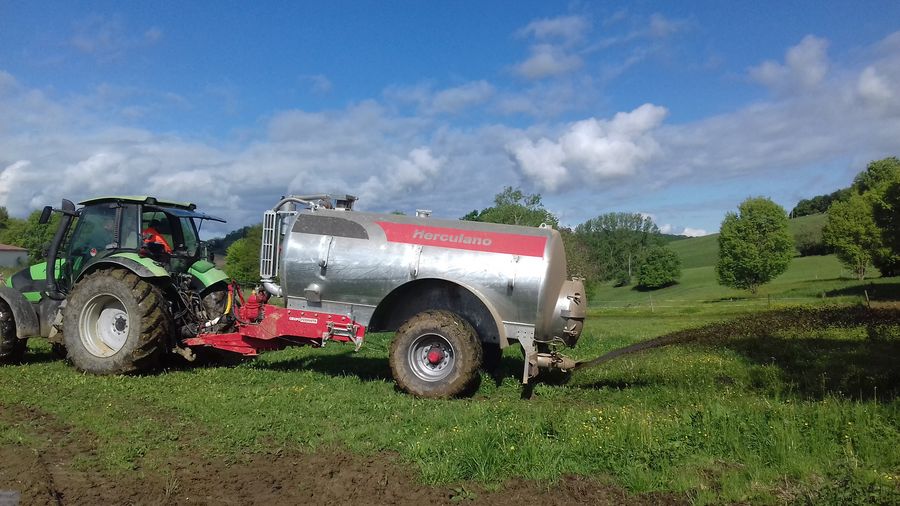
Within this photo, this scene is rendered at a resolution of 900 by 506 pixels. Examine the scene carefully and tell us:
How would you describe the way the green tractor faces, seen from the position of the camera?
facing away from the viewer and to the left of the viewer

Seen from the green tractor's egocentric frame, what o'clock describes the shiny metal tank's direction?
The shiny metal tank is roughly at 6 o'clock from the green tractor.

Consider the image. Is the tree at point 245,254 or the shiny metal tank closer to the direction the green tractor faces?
the tree

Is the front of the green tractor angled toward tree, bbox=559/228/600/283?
no

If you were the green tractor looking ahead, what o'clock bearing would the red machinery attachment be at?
The red machinery attachment is roughly at 6 o'clock from the green tractor.

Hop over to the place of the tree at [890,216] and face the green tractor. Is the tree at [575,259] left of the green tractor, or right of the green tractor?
right

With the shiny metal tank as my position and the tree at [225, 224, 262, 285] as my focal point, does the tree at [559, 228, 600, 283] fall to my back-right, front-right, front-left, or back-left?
front-right

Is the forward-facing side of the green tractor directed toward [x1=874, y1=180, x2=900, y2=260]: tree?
no
